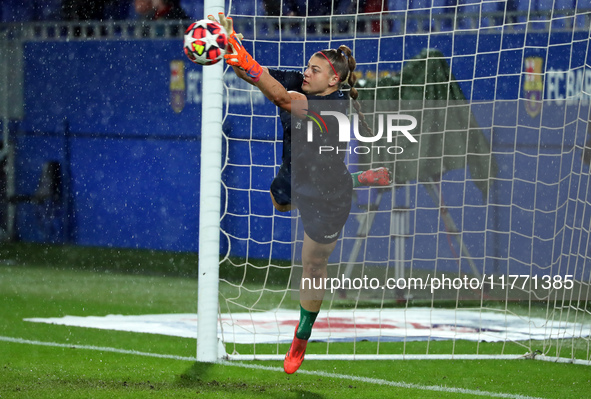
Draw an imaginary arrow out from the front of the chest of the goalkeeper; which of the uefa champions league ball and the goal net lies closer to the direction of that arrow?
the uefa champions league ball

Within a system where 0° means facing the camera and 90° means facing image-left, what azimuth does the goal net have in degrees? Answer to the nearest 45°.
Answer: approximately 0°

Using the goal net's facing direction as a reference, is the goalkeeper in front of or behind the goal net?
in front

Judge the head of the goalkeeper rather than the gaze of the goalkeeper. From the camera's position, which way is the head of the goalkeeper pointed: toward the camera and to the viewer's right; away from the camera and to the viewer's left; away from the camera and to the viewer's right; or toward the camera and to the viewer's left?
toward the camera and to the viewer's left

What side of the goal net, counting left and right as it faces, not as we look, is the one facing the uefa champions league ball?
front
